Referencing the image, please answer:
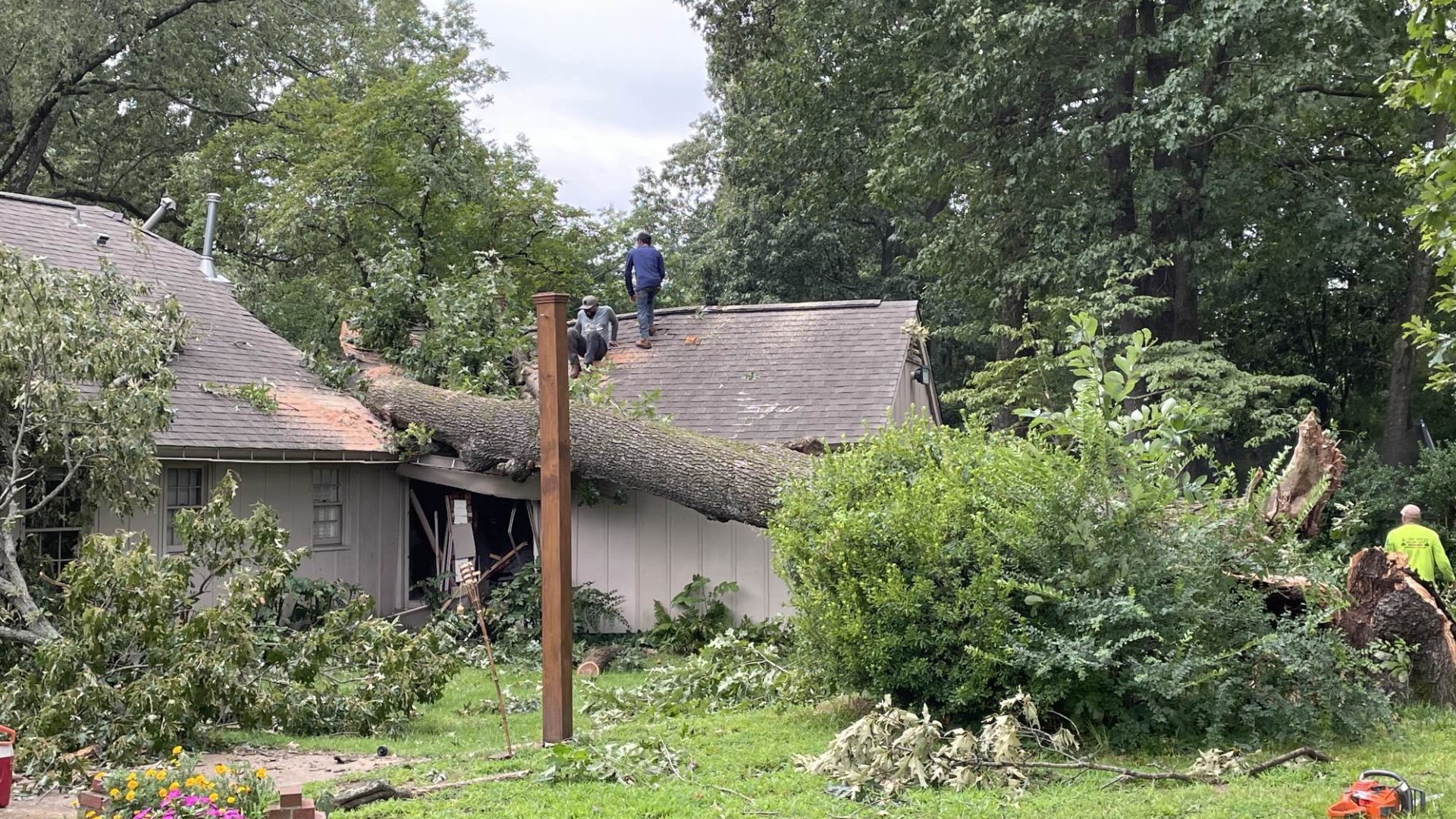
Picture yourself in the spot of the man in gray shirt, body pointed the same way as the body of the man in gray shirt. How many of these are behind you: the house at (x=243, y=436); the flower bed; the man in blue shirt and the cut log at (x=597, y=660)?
1

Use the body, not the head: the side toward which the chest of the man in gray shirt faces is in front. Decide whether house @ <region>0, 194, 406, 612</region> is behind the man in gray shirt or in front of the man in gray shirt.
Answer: in front

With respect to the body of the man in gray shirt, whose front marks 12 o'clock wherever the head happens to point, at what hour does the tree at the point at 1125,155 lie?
The tree is roughly at 7 o'clock from the man in gray shirt.

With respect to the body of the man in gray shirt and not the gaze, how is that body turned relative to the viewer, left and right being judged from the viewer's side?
facing the viewer and to the left of the viewer

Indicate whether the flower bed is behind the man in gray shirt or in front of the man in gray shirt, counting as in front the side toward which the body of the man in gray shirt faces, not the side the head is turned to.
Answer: in front

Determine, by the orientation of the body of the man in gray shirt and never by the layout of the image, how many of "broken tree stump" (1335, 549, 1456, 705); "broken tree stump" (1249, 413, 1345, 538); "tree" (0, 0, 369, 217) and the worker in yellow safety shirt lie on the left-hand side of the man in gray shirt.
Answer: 3

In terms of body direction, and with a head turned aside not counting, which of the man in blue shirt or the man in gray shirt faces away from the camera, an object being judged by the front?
the man in blue shirt

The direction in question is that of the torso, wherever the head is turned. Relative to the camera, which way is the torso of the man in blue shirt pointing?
away from the camera

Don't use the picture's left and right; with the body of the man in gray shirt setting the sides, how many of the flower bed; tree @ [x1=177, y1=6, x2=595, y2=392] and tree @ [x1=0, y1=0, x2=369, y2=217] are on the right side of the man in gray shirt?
2

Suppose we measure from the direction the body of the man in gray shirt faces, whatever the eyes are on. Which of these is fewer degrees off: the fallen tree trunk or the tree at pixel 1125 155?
the fallen tree trunk

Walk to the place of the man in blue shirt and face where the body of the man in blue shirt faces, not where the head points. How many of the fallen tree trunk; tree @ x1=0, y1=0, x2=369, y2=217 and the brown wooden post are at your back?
2

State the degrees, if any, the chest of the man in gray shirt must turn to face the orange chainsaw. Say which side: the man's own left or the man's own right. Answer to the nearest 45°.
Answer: approximately 45° to the man's own left

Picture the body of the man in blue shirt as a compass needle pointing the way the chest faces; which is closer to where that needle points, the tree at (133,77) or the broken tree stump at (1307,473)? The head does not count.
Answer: the tree

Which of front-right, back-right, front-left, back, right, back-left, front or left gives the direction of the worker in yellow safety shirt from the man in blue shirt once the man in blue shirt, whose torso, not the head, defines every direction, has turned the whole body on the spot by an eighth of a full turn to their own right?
right

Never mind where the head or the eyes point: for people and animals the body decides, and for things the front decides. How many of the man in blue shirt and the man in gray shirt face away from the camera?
1

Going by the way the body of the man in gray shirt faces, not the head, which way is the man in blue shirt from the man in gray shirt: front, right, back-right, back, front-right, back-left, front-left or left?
back

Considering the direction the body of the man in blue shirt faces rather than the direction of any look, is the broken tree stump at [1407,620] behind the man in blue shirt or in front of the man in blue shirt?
behind

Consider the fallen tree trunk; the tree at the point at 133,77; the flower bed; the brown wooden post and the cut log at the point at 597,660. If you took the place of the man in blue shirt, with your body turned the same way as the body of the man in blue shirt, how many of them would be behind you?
4

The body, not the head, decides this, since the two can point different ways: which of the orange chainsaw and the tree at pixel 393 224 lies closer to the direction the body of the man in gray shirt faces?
the orange chainsaw
